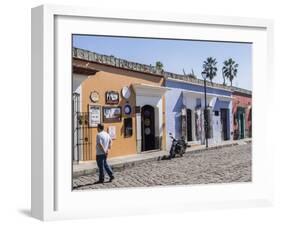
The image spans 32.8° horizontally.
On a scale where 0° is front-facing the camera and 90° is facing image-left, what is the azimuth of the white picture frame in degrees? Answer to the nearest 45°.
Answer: approximately 315°
